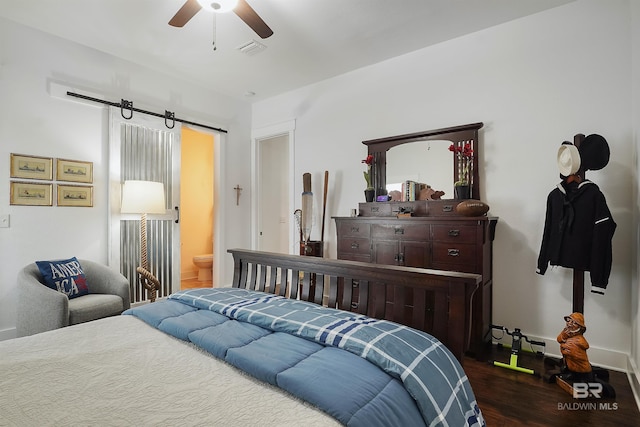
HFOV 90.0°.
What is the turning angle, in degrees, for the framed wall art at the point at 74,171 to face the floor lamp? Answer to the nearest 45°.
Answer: approximately 45° to its left

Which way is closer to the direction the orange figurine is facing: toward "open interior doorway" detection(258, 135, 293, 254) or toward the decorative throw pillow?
the decorative throw pillow

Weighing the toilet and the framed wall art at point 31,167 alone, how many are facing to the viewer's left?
1

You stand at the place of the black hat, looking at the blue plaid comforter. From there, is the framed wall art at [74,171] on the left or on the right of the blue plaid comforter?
right

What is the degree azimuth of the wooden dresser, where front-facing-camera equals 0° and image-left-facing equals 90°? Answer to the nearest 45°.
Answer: approximately 45°

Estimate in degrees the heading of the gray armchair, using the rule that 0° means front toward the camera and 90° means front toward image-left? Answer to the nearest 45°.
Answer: approximately 315°

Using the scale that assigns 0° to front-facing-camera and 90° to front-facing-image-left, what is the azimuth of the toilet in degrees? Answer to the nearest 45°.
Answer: approximately 90°

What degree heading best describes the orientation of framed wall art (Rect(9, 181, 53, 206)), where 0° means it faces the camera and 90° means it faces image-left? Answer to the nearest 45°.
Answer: approximately 315°
